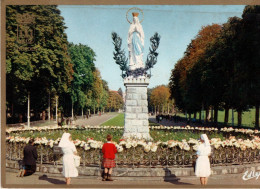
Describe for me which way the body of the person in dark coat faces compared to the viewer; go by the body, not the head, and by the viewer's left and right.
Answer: facing away from the viewer and to the right of the viewer

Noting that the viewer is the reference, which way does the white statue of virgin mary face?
facing the viewer

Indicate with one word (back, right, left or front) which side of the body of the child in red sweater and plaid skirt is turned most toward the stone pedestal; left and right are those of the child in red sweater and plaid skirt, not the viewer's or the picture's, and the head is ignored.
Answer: front

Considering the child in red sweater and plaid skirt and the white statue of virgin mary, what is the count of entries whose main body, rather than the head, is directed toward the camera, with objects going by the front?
1

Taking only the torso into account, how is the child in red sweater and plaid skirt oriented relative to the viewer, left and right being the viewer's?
facing away from the viewer

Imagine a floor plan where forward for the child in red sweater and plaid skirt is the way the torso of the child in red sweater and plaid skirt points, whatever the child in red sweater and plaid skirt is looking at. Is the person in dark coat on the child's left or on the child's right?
on the child's left

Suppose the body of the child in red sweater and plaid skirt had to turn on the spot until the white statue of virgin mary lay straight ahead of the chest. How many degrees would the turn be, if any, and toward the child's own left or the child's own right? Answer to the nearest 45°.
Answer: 0° — they already face it

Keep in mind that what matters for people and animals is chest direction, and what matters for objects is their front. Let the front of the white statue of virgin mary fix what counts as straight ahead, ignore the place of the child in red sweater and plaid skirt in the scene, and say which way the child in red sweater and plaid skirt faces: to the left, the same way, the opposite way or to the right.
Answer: the opposite way

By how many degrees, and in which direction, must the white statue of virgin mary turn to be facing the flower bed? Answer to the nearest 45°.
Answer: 0° — it already faces it

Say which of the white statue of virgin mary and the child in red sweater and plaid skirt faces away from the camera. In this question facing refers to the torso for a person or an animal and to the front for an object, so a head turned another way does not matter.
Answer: the child in red sweater and plaid skirt

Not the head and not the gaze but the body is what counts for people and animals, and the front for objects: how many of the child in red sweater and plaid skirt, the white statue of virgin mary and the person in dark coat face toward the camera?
1
